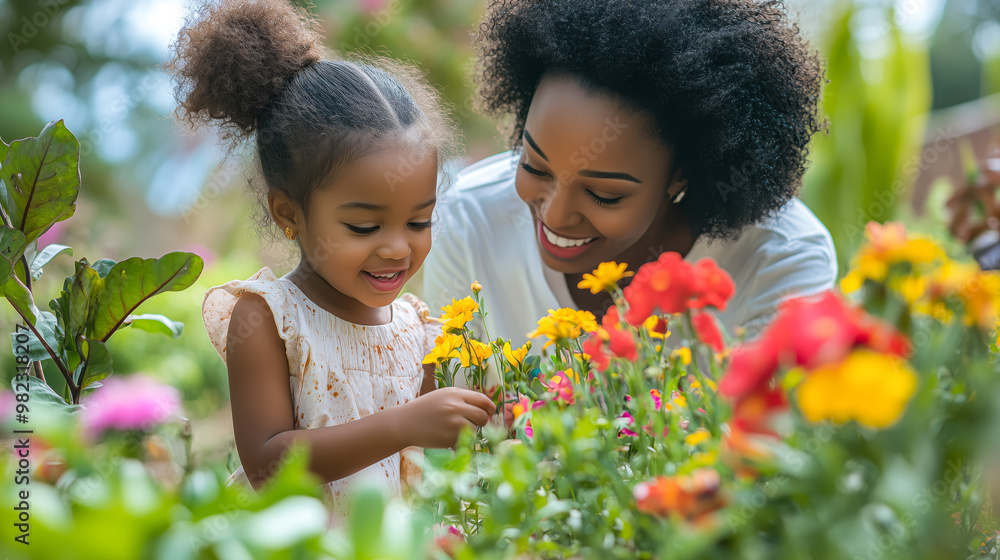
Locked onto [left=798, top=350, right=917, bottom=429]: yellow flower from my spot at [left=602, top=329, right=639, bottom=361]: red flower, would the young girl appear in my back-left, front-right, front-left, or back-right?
back-right

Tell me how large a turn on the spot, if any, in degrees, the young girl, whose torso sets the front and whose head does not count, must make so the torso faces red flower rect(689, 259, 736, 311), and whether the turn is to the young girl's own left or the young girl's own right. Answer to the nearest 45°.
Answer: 0° — they already face it

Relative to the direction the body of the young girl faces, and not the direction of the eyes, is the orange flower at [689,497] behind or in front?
in front

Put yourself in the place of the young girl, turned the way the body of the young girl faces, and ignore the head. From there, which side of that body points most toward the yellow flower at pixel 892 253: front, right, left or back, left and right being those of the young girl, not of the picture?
front

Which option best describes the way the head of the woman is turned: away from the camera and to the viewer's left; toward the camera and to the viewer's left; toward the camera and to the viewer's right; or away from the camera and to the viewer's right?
toward the camera and to the viewer's left

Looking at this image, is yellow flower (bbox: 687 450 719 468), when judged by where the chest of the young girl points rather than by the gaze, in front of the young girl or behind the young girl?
in front

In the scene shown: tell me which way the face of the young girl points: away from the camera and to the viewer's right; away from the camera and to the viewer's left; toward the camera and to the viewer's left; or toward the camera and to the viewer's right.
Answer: toward the camera and to the viewer's right
